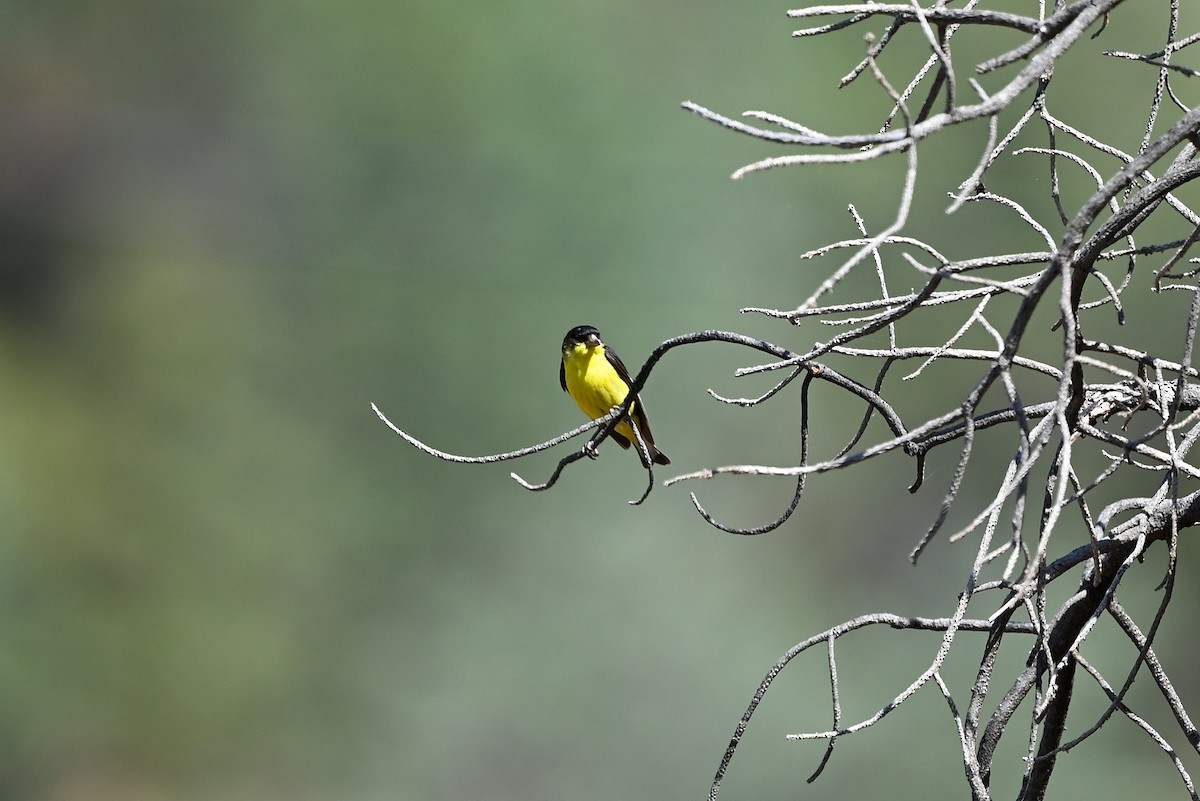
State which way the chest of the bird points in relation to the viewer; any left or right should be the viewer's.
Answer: facing the viewer and to the left of the viewer
